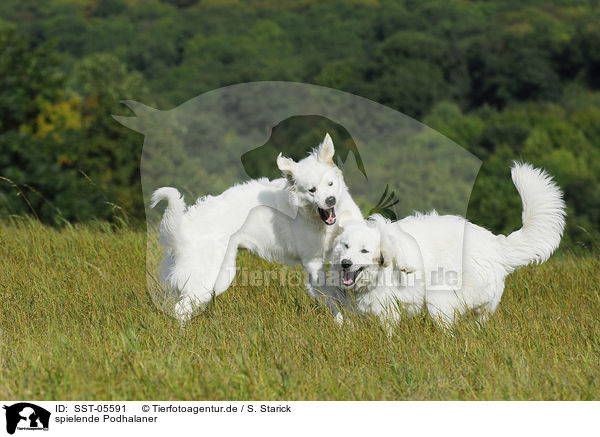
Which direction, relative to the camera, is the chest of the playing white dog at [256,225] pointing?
to the viewer's right

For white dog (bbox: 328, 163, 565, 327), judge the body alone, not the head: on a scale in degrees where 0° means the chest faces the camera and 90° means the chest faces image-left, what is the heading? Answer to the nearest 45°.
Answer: approximately 90°

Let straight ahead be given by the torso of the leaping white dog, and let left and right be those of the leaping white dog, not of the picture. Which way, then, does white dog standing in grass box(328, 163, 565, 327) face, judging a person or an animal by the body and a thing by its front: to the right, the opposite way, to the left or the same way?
the opposite way

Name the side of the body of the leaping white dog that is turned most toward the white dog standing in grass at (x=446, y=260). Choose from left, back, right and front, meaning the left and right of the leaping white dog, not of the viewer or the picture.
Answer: front

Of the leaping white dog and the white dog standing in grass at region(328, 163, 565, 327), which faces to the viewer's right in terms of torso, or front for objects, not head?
the leaping white dog

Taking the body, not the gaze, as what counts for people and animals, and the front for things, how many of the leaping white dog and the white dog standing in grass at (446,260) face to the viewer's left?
1

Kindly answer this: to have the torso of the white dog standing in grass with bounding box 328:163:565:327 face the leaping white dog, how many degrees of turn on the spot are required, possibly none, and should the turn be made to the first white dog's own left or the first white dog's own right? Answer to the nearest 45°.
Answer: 0° — it already faces it
